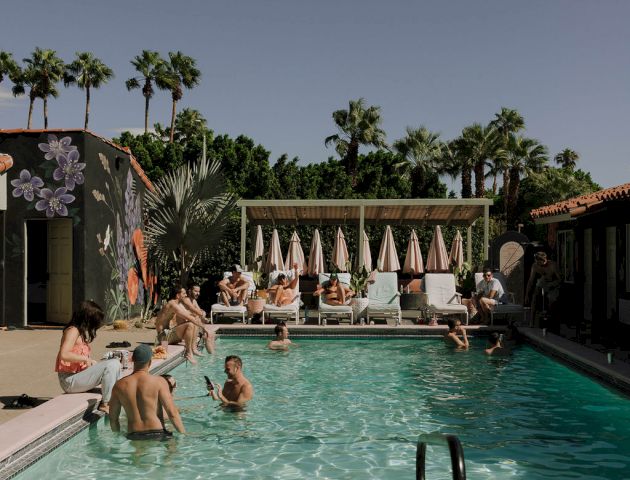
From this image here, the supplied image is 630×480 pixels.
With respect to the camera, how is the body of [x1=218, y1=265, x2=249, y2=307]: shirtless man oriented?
toward the camera

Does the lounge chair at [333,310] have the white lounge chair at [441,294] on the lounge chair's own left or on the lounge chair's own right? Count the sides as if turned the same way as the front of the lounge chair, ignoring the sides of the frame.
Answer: on the lounge chair's own left

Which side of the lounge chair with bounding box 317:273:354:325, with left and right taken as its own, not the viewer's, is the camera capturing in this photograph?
front

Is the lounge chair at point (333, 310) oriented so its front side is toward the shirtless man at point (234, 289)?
no

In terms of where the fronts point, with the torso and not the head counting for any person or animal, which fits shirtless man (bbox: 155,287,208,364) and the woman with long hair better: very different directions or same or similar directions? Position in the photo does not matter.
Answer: same or similar directions

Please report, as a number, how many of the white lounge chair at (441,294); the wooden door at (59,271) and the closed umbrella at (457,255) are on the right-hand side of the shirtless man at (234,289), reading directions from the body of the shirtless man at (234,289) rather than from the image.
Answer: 1

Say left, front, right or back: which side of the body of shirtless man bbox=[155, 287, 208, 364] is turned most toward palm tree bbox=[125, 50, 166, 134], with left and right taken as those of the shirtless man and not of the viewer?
left

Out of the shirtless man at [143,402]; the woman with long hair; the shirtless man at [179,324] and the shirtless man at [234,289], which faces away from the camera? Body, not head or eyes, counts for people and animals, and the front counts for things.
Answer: the shirtless man at [143,402]

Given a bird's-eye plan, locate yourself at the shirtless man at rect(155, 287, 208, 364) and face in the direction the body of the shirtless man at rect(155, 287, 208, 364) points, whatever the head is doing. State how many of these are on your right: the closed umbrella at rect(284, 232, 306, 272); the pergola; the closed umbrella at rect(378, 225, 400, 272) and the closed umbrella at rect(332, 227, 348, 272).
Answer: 0

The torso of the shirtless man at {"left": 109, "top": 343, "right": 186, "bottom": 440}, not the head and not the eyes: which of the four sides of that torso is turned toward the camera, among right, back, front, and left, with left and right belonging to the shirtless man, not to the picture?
back

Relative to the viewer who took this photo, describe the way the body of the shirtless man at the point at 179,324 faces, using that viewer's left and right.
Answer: facing to the right of the viewer

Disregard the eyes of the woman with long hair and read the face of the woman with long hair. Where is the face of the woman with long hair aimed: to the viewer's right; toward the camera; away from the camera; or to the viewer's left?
to the viewer's right

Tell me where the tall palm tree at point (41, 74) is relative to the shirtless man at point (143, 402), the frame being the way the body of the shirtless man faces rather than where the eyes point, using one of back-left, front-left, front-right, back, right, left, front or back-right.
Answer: front

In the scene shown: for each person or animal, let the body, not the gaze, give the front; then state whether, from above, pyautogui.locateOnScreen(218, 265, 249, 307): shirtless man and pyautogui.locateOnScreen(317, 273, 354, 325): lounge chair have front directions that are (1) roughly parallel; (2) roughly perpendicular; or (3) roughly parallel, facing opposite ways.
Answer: roughly parallel

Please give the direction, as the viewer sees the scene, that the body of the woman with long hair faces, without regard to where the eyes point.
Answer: to the viewer's right

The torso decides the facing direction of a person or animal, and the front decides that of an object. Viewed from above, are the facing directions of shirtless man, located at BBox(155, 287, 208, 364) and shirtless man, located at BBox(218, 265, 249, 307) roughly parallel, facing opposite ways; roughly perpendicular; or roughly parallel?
roughly perpendicular

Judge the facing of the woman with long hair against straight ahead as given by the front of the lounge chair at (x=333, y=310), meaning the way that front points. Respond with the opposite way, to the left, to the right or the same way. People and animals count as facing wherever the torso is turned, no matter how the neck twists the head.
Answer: to the left

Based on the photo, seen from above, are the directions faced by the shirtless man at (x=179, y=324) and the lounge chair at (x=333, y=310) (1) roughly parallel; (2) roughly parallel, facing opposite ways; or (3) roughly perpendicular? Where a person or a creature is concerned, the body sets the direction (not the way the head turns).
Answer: roughly perpendicular

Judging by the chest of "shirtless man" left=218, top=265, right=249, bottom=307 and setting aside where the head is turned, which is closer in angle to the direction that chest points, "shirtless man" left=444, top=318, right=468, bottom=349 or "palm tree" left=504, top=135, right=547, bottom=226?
the shirtless man

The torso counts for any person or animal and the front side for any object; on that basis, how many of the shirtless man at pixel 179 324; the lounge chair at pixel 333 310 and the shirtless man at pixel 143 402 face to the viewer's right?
1
